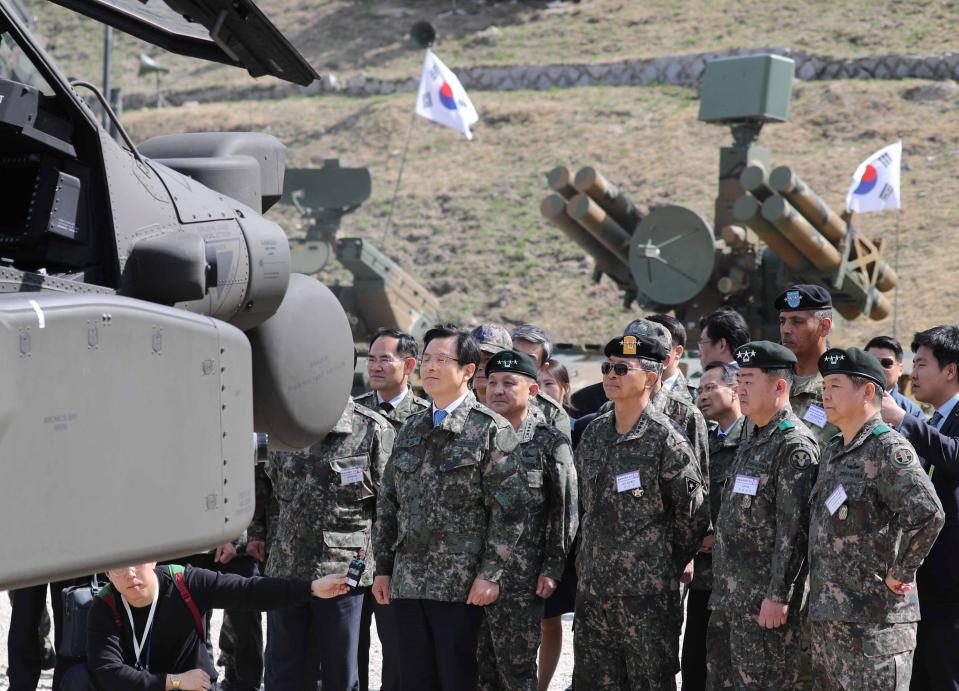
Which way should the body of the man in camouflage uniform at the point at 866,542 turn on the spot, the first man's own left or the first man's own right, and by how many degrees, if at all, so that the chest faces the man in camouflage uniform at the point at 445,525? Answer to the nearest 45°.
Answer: approximately 45° to the first man's own right

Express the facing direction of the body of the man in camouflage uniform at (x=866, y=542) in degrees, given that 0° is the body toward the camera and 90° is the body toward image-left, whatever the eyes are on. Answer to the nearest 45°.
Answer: approximately 45°

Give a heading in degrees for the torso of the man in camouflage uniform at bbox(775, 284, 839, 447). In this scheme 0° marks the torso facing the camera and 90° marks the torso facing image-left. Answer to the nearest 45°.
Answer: approximately 45°

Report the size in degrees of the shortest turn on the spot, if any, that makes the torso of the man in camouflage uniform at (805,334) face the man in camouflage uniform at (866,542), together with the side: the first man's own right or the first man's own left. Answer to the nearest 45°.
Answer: approximately 45° to the first man's own left

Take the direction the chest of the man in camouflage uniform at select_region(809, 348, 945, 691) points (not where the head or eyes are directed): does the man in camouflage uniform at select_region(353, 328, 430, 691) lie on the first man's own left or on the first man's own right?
on the first man's own right
